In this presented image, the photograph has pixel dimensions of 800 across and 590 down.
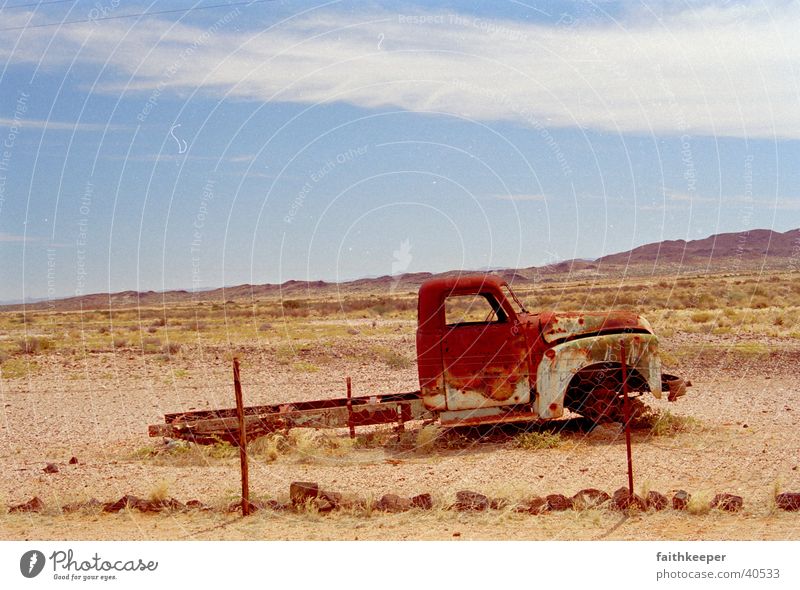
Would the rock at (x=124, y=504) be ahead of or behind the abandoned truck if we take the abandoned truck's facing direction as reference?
behind

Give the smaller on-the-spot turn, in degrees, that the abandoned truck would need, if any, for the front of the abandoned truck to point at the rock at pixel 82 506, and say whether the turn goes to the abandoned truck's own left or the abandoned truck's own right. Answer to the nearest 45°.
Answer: approximately 135° to the abandoned truck's own right

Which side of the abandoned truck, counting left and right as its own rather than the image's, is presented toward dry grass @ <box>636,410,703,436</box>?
front

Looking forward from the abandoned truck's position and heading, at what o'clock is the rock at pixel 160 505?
The rock is roughly at 5 o'clock from the abandoned truck.

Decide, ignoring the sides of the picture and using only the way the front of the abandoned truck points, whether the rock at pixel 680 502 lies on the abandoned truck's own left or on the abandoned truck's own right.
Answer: on the abandoned truck's own right

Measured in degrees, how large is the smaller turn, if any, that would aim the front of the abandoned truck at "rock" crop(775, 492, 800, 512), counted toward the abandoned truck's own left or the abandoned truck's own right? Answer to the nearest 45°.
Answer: approximately 45° to the abandoned truck's own right

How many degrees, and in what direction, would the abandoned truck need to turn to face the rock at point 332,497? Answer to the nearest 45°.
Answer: approximately 135° to its right

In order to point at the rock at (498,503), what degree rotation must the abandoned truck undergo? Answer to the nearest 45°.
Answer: approximately 90° to its right

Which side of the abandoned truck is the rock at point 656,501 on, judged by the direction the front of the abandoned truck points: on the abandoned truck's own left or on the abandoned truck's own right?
on the abandoned truck's own right

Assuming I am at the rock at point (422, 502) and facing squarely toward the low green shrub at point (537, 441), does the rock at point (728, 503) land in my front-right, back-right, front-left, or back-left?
front-right

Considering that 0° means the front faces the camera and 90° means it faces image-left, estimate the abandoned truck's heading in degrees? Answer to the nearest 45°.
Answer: approximately 270°

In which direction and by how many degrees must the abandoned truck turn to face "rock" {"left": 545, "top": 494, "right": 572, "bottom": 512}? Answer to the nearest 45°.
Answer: approximately 90° to its right

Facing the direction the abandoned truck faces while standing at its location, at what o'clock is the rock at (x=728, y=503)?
The rock is roughly at 2 o'clock from the abandoned truck.

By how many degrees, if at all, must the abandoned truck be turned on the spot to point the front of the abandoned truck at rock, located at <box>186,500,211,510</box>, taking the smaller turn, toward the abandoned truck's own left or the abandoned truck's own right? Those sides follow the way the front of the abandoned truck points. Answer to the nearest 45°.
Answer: approximately 135° to the abandoned truck's own right

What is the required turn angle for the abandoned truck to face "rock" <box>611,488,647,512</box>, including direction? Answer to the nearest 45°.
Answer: approximately 90° to its right

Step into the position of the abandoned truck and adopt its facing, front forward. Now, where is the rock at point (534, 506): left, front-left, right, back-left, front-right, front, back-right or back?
right
